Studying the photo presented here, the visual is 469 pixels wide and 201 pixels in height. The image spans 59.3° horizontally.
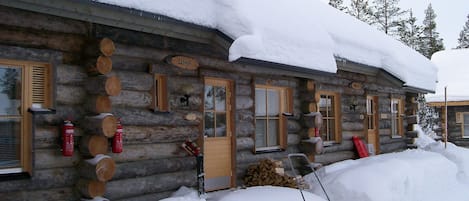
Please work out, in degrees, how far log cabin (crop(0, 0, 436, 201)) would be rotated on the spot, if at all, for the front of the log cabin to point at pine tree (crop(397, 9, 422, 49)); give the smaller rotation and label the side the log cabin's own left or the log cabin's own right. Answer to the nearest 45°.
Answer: approximately 90° to the log cabin's own left

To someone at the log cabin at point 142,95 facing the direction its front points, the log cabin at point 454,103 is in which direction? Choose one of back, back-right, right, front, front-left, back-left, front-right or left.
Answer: left

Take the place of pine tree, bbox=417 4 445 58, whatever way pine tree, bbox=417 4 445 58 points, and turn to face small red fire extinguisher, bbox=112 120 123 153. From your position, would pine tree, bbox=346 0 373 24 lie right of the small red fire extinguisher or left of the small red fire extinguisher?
right

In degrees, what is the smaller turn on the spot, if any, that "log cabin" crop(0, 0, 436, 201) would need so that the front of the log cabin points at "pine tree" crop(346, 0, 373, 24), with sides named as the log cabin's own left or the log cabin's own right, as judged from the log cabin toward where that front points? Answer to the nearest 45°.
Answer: approximately 90° to the log cabin's own left

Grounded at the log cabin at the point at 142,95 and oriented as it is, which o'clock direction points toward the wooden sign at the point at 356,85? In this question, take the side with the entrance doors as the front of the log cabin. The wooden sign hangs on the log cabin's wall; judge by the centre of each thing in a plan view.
The wooden sign is roughly at 9 o'clock from the log cabin.

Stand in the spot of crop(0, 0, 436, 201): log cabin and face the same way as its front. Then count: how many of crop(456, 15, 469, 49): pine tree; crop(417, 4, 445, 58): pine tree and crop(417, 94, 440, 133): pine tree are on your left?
3

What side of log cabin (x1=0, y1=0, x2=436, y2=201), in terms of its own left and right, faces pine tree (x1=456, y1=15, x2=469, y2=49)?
left

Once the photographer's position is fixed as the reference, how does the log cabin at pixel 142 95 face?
facing the viewer and to the right of the viewer

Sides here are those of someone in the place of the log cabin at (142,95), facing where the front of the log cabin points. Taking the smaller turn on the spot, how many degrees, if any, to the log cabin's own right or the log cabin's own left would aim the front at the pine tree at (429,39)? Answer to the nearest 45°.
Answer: approximately 90° to the log cabin's own left

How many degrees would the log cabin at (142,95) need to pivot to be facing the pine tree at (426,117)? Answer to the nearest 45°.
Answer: approximately 90° to its left
